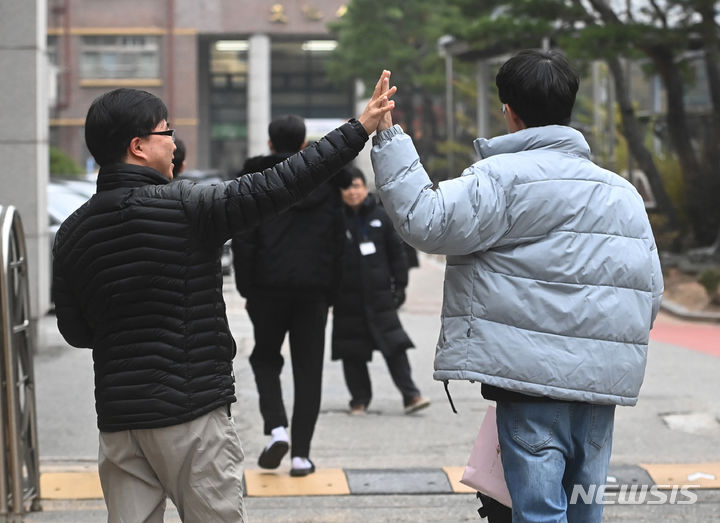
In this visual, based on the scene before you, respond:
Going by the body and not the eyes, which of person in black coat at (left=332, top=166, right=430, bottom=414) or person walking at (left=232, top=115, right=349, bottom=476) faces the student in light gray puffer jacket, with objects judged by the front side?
the person in black coat

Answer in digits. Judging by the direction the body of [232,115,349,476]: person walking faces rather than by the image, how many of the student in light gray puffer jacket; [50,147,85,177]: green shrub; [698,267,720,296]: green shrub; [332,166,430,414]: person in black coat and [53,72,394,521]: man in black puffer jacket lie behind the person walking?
2

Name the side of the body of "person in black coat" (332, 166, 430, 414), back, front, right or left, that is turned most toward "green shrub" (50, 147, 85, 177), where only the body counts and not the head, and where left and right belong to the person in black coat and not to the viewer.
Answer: back

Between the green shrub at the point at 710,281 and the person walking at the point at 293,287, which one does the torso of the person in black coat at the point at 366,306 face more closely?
the person walking

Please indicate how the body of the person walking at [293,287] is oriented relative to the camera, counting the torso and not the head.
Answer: away from the camera

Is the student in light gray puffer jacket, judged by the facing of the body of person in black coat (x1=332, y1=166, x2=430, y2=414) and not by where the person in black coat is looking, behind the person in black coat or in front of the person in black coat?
in front

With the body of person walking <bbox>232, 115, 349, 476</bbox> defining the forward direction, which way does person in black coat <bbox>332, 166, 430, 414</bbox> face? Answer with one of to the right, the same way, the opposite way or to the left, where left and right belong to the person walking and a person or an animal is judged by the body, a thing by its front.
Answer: the opposite way

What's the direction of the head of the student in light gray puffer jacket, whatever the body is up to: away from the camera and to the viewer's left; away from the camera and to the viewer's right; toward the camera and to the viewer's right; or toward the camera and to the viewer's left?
away from the camera and to the viewer's left

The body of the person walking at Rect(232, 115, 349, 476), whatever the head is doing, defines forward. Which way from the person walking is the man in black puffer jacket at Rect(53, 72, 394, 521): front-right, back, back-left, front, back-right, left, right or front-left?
back

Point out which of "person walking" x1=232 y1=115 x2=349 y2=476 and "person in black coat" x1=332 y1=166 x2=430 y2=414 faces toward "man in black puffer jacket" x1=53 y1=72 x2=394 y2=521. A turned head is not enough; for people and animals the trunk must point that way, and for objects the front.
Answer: the person in black coat

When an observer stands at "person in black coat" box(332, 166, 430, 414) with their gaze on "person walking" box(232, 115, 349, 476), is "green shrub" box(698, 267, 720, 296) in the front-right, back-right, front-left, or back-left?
back-left

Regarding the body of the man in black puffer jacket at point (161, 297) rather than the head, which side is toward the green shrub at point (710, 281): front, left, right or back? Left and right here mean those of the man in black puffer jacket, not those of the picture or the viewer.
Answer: front

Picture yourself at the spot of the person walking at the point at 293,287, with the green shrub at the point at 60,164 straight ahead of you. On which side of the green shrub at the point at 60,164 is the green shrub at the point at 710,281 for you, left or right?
right

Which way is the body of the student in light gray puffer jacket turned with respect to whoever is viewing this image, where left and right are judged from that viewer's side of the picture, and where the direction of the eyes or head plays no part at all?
facing away from the viewer and to the left of the viewer

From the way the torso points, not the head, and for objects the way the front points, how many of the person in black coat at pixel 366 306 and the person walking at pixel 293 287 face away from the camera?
1

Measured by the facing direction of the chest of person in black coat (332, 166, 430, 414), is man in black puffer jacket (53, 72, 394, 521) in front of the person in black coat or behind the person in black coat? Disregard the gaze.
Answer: in front

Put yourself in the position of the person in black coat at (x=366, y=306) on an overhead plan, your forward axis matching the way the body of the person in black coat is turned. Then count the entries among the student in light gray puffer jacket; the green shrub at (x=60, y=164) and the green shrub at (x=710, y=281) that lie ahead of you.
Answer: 1
